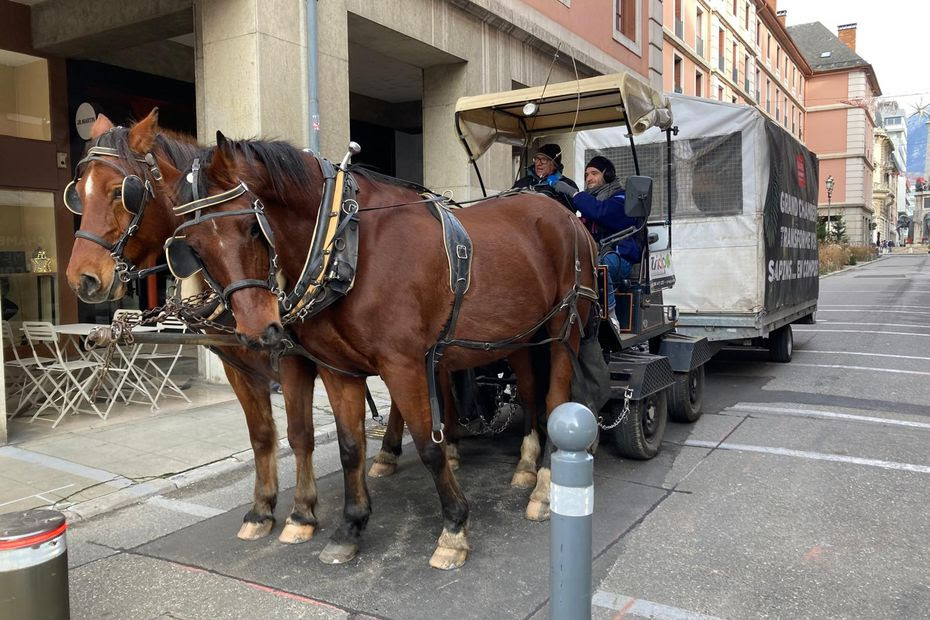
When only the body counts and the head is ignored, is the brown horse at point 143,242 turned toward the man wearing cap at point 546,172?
no

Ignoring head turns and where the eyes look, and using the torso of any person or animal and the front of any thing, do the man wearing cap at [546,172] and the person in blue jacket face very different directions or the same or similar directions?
same or similar directions

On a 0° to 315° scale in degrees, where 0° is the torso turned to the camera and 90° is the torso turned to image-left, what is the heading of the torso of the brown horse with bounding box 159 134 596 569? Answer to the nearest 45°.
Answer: approximately 45°

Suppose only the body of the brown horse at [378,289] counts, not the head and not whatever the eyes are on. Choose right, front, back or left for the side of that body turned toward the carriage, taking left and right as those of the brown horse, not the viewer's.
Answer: back

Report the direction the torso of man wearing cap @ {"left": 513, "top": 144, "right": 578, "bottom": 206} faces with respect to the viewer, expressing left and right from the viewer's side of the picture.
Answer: facing the viewer and to the left of the viewer

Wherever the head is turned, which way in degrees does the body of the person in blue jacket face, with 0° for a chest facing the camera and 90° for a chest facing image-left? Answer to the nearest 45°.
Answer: approximately 45°

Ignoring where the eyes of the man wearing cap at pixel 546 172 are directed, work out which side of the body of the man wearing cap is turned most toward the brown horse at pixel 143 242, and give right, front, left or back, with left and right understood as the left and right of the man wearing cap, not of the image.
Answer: front

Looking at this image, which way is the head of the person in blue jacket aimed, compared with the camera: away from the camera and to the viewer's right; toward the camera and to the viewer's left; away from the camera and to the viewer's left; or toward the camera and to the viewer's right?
toward the camera and to the viewer's left

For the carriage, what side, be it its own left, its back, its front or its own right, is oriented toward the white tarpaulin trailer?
back

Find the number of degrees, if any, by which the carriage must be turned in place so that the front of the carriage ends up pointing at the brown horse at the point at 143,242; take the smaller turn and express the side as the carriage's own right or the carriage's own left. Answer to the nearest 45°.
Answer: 0° — it already faces it

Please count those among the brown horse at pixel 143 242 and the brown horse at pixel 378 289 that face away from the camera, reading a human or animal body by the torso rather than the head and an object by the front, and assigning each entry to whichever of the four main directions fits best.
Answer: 0

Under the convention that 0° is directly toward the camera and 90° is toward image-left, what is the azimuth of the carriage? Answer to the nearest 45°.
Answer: approximately 45°

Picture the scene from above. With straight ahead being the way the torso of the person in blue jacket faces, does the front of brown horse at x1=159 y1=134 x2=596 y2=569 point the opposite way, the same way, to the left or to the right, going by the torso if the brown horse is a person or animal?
the same way

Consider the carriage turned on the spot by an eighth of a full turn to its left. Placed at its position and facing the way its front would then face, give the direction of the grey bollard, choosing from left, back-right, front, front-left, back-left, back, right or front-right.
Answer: front

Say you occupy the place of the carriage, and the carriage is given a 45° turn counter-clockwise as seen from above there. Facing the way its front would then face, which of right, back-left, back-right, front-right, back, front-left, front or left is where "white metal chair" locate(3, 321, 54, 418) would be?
right

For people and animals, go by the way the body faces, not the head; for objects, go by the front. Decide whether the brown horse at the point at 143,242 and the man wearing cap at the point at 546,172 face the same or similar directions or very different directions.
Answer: same or similar directions

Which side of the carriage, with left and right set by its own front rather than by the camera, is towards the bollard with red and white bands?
front
